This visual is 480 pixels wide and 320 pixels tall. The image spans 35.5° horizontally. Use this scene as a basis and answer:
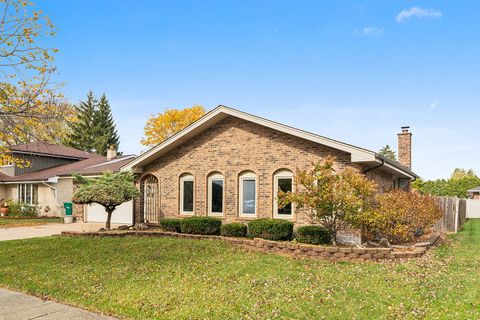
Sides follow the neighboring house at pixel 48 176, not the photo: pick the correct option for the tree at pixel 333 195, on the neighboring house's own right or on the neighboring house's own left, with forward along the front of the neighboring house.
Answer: on the neighboring house's own left

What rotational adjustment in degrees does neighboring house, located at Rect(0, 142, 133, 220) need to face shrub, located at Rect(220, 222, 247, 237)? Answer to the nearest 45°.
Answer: approximately 45° to its left

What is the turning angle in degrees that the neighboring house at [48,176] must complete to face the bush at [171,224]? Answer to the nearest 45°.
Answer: approximately 45° to its left

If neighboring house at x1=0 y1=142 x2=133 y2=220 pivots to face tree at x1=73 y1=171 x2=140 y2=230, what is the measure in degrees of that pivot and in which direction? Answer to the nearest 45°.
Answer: approximately 45° to its left

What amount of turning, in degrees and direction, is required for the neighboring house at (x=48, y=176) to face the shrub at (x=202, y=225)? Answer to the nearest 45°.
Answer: approximately 45° to its left

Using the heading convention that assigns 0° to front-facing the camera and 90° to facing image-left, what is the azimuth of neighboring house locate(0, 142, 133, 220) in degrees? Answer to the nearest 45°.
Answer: approximately 45°

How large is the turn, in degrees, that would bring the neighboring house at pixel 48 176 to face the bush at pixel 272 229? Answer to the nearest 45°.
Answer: approximately 45° to its left

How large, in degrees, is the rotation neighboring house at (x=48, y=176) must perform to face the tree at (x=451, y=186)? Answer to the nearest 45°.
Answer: approximately 135° to its left

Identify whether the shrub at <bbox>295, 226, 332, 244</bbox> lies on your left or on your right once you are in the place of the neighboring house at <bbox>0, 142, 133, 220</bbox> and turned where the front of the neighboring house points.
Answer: on your left

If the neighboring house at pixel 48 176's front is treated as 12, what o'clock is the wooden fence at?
The wooden fence is roughly at 9 o'clock from the neighboring house.

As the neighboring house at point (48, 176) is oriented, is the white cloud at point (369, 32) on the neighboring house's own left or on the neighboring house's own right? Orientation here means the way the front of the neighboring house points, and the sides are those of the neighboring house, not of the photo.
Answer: on the neighboring house's own left
